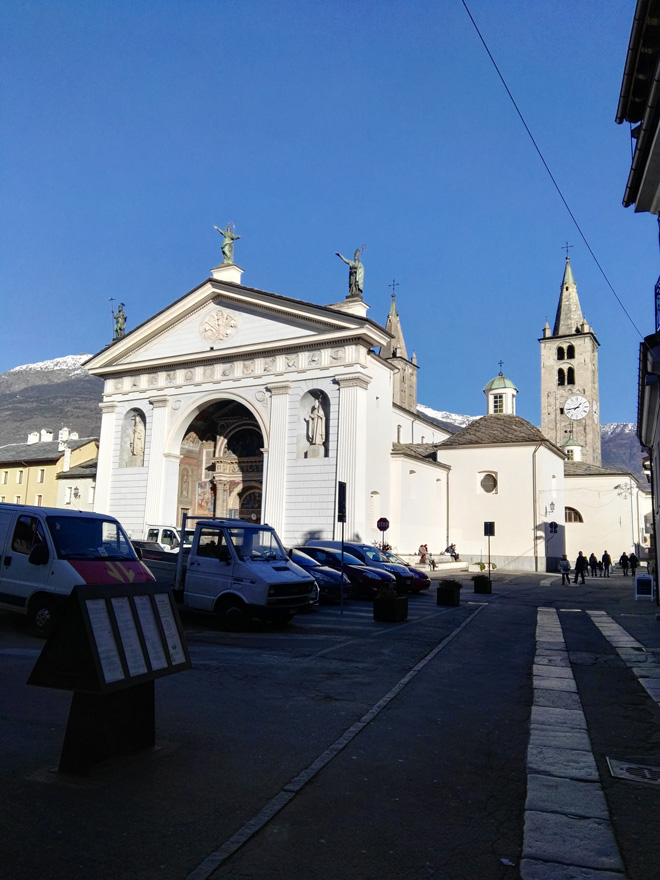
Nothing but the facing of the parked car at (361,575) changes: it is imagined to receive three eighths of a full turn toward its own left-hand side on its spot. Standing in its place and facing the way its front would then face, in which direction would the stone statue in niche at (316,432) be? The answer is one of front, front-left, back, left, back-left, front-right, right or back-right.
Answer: front

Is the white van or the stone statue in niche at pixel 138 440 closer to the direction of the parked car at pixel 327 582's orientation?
the white van

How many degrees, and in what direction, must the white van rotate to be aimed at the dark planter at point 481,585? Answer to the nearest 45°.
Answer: approximately 90° to its left

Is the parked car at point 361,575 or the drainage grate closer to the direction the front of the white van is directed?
the drainage grate

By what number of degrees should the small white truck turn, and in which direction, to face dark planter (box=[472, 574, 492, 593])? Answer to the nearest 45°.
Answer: approximately 90° to its left

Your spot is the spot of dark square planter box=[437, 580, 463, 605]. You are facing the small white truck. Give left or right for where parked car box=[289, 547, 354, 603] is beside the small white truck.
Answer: right

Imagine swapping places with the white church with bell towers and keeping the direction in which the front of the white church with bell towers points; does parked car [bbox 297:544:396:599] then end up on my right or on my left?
on my left

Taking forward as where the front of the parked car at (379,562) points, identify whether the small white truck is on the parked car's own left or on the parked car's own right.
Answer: on the parked car's own right

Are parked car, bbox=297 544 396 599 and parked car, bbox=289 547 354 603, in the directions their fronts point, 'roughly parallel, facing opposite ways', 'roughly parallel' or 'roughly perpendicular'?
roughly parallel

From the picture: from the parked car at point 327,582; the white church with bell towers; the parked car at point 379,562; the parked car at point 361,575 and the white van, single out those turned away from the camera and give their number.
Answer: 0

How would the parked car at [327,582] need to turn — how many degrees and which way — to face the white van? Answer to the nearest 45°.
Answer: approximately 90° to its right

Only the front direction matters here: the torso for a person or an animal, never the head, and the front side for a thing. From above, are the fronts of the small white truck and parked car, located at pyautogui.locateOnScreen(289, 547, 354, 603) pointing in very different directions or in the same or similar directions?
same or similar directions

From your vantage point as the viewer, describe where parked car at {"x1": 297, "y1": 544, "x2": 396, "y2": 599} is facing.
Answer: facing the viewer and to the right of the viewer

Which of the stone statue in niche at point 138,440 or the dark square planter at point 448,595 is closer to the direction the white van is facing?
the dark square planter

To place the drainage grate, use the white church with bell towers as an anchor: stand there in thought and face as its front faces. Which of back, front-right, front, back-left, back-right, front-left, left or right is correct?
front-left
